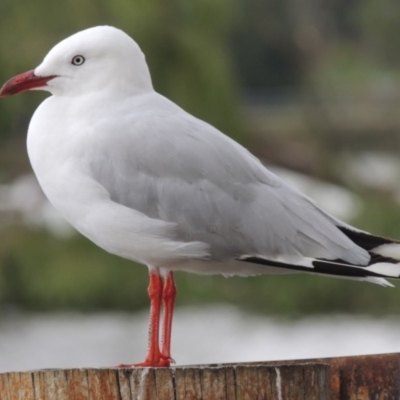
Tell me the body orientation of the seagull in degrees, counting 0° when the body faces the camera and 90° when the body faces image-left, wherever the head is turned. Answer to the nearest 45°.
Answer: approximately 90°
